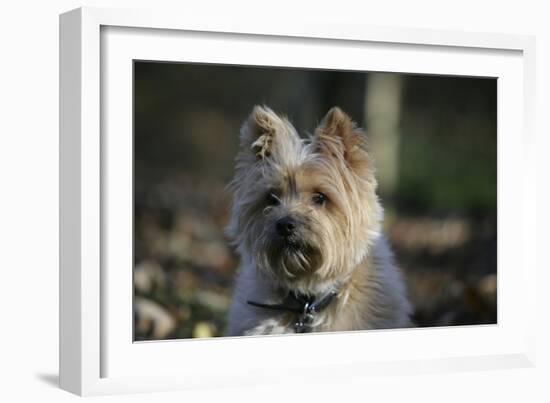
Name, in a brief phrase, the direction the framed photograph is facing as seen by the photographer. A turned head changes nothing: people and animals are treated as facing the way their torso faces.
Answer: facing the viewer and to the right of the viewer
